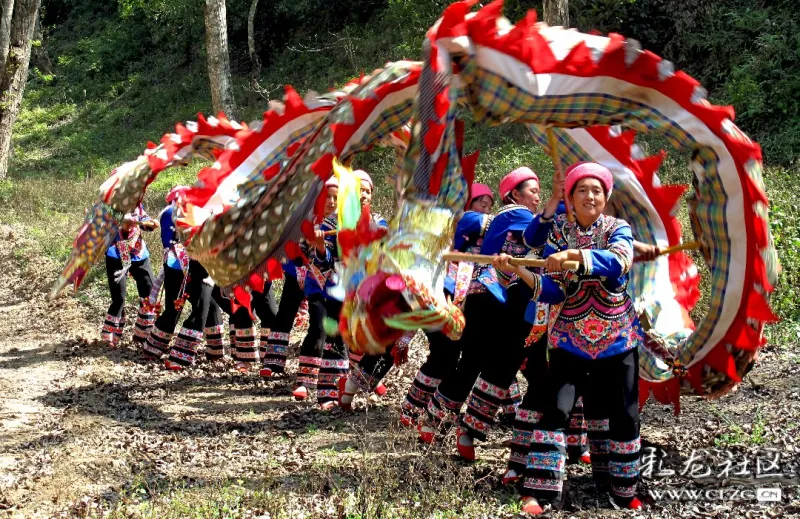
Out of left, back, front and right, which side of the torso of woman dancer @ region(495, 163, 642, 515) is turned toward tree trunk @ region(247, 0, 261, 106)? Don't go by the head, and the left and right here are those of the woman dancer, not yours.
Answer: back

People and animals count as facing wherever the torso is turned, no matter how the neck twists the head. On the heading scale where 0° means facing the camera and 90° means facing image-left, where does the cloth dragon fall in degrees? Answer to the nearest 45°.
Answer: approximately 0°

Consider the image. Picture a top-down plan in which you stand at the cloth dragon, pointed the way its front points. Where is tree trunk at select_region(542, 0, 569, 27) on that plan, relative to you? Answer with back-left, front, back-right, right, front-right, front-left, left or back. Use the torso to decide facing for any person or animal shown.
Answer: back

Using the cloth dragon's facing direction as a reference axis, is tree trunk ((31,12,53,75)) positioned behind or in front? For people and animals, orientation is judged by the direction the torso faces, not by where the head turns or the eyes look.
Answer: behind
